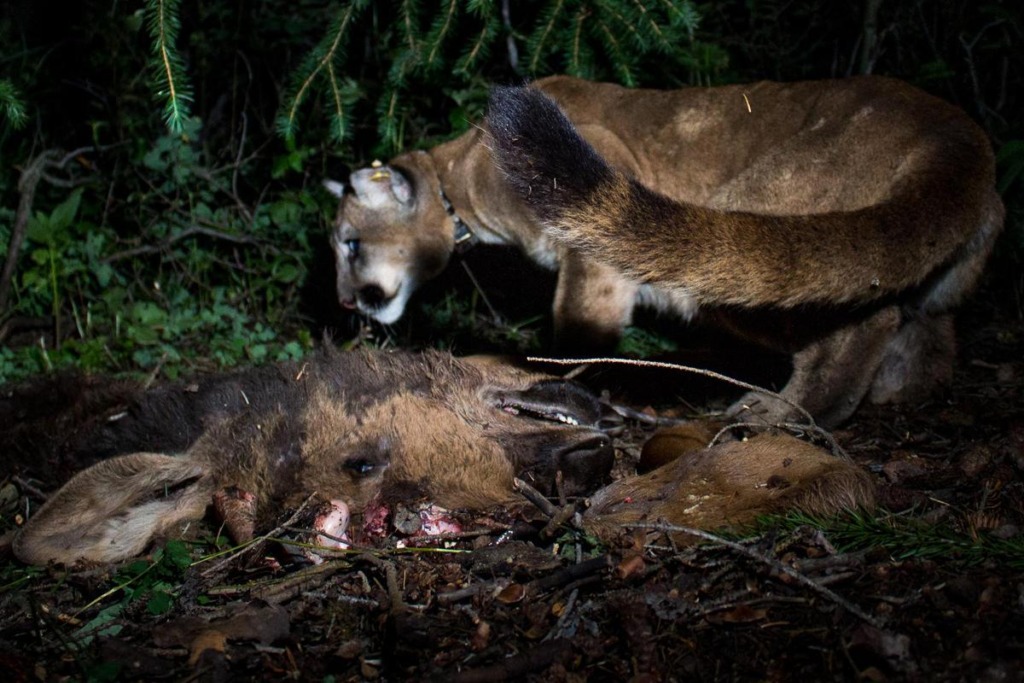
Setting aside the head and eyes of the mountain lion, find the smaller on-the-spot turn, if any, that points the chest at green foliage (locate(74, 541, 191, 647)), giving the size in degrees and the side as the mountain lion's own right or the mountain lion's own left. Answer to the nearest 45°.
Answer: approximately 45° to the mountain lion's own left

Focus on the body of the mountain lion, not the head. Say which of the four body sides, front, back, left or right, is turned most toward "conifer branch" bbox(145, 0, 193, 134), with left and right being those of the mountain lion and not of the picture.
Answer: front

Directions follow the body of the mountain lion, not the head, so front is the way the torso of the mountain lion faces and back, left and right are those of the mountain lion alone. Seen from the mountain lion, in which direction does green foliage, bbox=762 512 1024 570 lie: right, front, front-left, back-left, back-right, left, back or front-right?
left

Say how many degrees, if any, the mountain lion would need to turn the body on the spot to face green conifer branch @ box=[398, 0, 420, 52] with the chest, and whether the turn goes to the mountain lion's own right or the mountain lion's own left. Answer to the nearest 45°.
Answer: approximately 45° to the mountain lion's own right

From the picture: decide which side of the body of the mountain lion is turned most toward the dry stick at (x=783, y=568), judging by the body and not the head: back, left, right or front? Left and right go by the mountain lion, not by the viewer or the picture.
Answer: left

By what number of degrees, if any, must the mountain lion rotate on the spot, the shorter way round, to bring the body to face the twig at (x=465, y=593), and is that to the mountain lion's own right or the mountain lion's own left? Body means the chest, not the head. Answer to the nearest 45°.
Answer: approximately 90° to the mountain lion's own left

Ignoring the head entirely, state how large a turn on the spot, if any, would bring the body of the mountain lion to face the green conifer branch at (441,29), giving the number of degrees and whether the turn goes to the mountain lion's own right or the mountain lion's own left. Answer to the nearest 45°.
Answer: approximately 45° to the mountain lion's own right

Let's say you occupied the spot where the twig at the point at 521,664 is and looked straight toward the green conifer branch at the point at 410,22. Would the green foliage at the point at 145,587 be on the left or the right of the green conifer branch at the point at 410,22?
left

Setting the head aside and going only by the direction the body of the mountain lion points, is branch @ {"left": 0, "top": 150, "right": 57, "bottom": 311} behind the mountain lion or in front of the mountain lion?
in front

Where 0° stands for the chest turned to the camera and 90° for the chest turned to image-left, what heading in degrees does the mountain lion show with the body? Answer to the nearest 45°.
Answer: approximately 90°

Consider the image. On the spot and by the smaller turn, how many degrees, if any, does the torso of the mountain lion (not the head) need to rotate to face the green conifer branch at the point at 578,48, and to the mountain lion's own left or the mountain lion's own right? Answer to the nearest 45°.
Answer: approximately 45° to the mountain lion's own right
